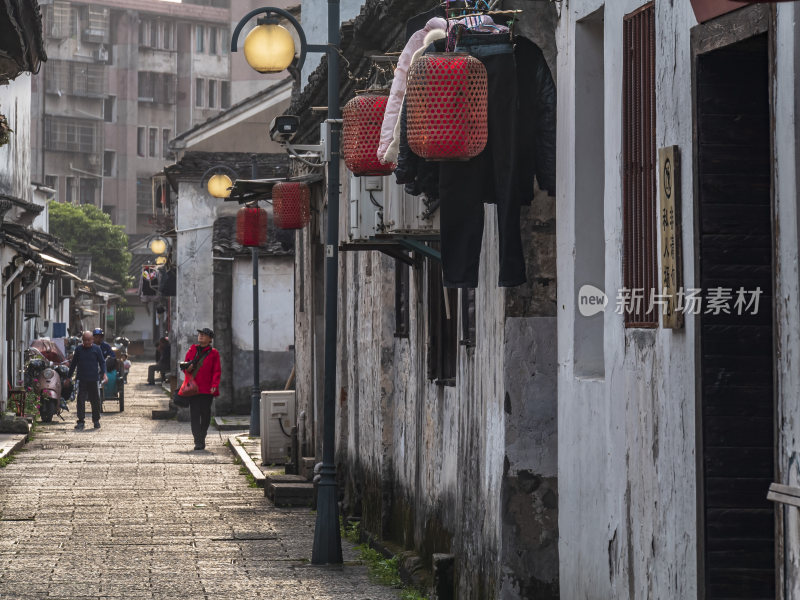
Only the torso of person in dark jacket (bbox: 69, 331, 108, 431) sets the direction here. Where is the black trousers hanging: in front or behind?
in front

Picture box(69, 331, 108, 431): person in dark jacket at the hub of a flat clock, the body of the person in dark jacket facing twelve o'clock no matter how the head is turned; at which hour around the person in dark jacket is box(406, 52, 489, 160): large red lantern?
The large red lantern is roughly at 12 o'clock from the person in dark jacket.

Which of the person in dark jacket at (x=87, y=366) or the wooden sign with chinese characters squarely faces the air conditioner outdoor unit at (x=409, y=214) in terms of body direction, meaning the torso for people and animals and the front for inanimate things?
the person in dark jacket

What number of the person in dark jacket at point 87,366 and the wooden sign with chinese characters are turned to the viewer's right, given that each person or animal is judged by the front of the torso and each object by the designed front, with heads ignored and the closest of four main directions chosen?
0

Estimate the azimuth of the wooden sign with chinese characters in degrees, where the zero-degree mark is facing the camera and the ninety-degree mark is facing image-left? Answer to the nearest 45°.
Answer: approximately 45°

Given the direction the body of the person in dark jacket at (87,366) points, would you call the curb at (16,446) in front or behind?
in front

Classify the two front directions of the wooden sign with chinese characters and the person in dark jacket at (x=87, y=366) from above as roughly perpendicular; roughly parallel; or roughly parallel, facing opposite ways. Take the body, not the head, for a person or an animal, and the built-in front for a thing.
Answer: roughly perpendicular

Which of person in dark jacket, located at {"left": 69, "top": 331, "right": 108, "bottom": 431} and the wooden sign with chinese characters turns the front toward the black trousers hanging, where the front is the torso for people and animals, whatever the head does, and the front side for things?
the person in dark jacket

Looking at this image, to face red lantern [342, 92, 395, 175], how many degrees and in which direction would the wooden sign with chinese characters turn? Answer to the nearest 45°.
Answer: approximately 90° to its right

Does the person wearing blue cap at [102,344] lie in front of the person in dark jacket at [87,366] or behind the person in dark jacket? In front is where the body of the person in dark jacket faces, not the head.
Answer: behind

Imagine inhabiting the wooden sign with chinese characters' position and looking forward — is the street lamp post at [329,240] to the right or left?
on its right

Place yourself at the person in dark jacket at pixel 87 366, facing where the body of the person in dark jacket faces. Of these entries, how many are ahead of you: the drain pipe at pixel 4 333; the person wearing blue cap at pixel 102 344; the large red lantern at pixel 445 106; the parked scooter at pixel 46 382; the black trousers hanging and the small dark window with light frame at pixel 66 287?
2

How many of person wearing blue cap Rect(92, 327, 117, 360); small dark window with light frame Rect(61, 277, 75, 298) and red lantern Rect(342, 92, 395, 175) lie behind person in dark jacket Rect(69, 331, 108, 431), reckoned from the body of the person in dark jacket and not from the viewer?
2
